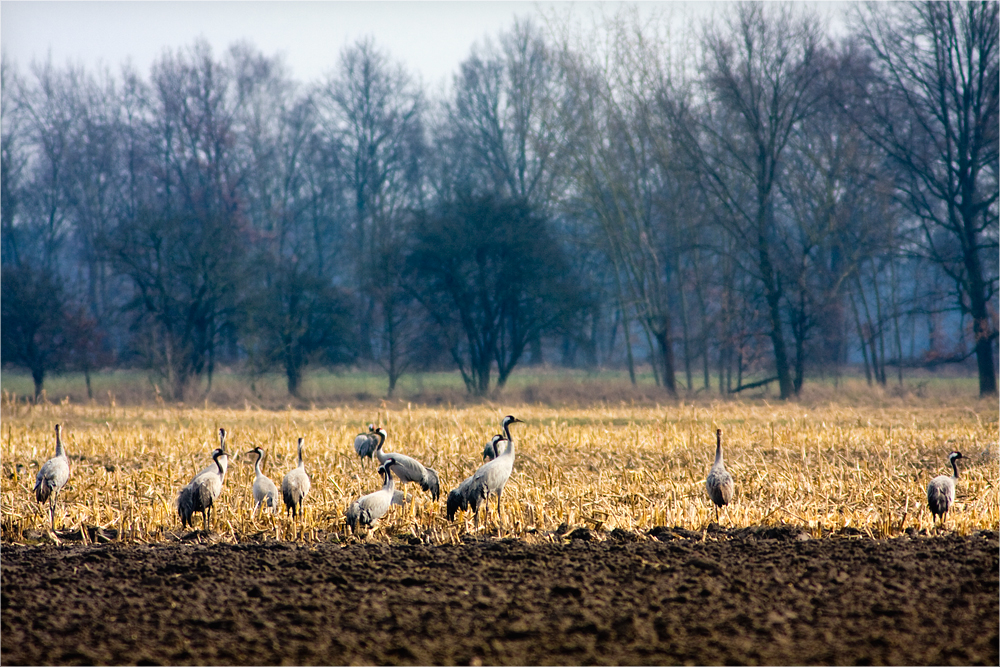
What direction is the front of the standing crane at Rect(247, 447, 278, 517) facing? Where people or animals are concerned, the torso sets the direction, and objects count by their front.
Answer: to the viewer's left

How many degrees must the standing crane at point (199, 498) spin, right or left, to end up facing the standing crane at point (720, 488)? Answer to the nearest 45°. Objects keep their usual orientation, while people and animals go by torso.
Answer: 0° — it already faces it

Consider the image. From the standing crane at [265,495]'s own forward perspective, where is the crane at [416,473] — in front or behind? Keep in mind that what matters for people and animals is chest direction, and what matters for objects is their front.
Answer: behind

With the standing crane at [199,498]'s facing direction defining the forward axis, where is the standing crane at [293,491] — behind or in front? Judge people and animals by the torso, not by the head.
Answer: in front

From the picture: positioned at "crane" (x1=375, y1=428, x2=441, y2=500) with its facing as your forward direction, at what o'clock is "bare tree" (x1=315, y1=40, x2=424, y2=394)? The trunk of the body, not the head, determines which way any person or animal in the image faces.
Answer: The bare tree is roughly at 3 o'clock from the crane.

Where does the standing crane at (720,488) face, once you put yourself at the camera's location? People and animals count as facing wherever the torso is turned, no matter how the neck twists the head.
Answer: facing away from the viewer

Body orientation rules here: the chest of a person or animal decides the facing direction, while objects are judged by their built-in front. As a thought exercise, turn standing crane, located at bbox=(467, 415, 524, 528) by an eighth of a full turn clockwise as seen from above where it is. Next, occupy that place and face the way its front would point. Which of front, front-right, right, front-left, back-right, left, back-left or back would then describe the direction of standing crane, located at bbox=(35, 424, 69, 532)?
back-right

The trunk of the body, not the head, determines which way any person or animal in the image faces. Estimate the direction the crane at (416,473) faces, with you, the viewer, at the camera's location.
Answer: facing to the left of the viewer

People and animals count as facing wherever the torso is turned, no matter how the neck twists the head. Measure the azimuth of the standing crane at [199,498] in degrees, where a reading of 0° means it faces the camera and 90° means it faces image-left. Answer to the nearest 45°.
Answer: approximately 270°

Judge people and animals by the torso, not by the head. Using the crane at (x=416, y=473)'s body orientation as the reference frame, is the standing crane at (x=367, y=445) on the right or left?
on its right

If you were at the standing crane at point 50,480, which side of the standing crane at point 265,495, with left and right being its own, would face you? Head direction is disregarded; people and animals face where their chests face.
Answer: front

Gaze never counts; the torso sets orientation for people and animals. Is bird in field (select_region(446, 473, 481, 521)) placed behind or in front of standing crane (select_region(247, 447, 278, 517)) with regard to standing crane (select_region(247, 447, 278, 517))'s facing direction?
behind

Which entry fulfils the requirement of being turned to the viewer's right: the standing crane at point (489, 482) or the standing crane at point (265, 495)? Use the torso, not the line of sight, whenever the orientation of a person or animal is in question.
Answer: the standing crane at point (489, 482)

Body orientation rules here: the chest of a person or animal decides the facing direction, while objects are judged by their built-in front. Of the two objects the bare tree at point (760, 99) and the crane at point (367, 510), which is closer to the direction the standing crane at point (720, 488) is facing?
the bare tree

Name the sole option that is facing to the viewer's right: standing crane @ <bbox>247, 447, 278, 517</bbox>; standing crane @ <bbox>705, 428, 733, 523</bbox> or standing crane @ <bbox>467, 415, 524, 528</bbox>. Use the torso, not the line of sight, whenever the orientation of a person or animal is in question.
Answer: standing crane @ <bbox>467, 415, 524, 528</bbox>

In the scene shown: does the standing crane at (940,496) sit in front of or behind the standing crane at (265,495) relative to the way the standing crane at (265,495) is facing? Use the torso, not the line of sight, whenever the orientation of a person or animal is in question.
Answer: behind

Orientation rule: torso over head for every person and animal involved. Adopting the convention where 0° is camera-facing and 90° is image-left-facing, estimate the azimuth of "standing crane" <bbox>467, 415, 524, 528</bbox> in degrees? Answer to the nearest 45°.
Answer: approximately 270°

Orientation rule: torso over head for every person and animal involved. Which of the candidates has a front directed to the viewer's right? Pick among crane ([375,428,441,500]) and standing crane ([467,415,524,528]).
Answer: the standing crane

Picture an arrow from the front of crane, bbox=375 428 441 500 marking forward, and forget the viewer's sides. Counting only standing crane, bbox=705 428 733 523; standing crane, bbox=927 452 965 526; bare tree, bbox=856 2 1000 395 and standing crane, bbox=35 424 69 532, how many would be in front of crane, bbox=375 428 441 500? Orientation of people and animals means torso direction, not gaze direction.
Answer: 1
